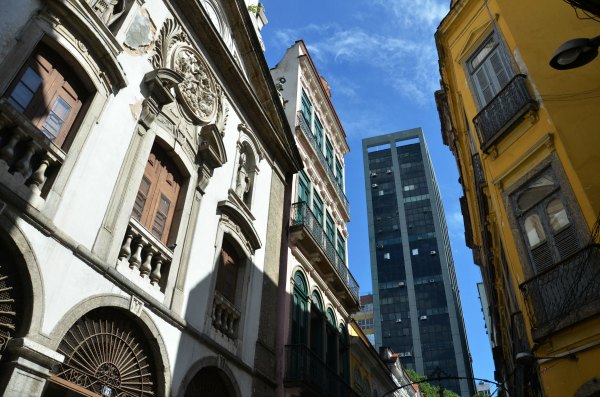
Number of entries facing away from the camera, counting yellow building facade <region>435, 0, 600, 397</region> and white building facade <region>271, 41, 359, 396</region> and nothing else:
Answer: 0

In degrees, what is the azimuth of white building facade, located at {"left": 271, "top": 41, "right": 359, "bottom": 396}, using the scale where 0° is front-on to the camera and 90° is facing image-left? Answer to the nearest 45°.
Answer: approximately 315°

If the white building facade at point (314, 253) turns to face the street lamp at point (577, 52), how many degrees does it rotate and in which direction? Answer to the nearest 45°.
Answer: approximately 45° to its right

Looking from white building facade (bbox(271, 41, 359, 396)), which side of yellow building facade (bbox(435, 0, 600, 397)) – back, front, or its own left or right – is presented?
right

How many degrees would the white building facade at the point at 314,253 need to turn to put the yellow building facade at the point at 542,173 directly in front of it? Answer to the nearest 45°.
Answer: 0° — it already faces it
